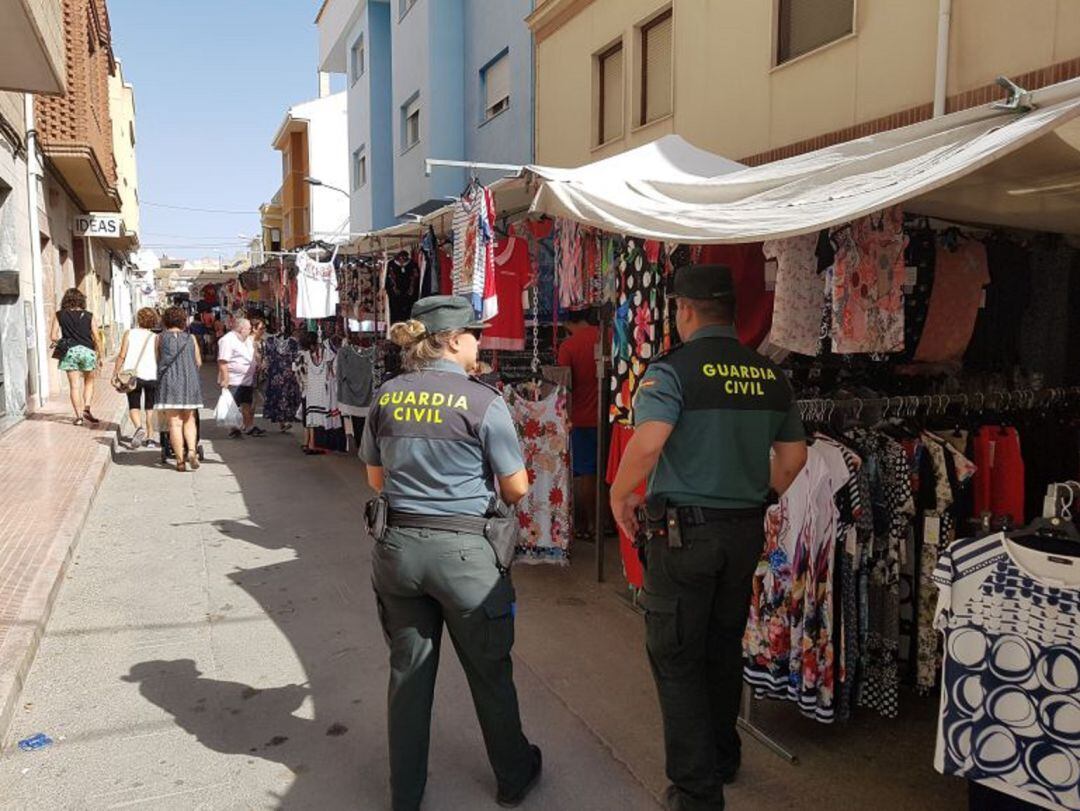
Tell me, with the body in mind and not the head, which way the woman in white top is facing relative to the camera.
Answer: away from the camera

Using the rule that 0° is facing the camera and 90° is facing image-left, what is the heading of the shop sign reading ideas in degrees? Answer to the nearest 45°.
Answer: approximately 0°

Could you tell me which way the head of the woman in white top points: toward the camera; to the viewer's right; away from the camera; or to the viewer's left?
away from the camera

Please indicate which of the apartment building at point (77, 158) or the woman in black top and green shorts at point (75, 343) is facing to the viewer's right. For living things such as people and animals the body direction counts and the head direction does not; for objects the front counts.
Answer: the apartment building

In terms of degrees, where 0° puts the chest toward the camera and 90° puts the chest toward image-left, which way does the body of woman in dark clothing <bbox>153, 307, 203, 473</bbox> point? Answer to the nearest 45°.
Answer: approximately 180°

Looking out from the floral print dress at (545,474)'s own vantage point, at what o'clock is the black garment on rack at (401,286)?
The black garment on rack is roughly at 5 o'clock from the floral print dress.

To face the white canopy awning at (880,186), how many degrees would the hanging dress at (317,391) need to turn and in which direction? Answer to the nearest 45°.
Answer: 0° — it already faces it

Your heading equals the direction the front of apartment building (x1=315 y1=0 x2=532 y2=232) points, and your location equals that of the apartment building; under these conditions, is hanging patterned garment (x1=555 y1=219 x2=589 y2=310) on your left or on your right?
on your left

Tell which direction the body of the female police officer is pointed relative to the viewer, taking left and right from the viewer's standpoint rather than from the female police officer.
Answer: facing away from the viewer and to the right of the viewer

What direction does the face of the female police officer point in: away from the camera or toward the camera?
away from the camera
